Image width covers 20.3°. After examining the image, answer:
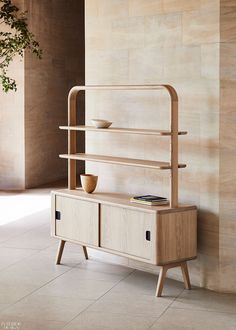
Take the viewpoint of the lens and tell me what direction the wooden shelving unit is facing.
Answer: facing the viewer and to the left of the viewer

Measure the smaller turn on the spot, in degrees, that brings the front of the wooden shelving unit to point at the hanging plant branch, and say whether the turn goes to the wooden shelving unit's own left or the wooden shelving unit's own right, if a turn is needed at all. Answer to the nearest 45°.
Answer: approximately 135° to the wooden shelving unit's own right
